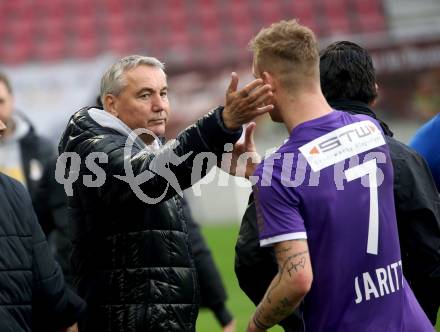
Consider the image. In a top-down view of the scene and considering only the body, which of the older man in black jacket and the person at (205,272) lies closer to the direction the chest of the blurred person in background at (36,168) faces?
the older man in black jacket

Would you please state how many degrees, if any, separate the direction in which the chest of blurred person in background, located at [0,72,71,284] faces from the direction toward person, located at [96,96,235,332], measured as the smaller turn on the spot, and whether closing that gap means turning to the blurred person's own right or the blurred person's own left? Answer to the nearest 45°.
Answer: approximately 90° to the blurred person's own left

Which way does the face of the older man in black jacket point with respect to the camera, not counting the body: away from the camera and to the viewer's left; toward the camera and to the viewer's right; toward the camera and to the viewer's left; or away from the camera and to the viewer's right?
toward the camera and to the viewer's right

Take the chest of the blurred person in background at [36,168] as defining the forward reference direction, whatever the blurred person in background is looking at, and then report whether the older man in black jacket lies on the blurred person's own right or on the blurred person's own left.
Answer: on the blurred person's own left

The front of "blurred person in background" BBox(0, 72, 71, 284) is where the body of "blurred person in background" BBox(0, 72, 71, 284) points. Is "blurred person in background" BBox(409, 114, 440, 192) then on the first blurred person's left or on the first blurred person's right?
on the first blurred person's left
